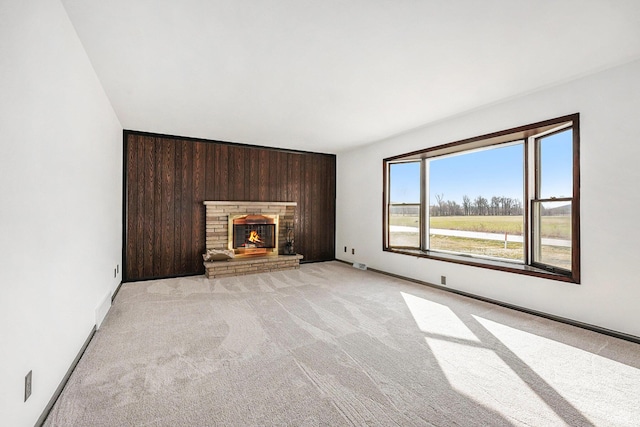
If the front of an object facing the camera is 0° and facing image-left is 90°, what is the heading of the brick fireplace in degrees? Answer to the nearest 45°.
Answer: approximately 0°

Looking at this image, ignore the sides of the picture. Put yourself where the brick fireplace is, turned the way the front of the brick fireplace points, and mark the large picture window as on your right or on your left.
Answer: on your left
